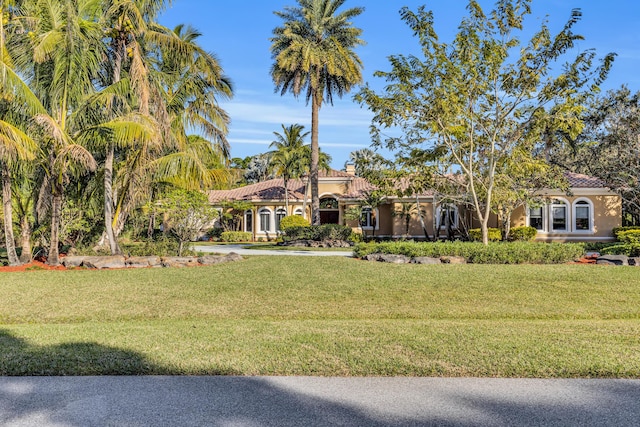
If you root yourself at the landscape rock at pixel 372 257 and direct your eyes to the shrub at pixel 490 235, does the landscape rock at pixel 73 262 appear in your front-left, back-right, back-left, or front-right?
back-left

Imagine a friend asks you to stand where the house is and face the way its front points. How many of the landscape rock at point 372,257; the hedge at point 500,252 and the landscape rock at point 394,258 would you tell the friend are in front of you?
3

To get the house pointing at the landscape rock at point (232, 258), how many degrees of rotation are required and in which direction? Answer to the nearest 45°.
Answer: approximately 45° to its right

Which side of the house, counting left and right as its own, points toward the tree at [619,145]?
left

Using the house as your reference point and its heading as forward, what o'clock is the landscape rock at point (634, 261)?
The landscape rock is roughly at 11 o'clock from the house.

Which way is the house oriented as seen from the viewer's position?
toward the camera

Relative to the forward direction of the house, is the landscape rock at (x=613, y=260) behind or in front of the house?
in front

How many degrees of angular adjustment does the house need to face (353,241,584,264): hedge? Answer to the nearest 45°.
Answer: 0° — it already faces it

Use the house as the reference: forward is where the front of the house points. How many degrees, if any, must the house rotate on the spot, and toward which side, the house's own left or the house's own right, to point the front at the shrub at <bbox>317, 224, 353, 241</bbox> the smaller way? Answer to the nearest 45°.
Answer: approximately 45° to the house's own right

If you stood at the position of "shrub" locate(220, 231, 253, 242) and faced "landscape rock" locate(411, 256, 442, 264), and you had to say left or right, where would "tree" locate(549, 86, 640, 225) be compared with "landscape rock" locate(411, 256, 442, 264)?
left

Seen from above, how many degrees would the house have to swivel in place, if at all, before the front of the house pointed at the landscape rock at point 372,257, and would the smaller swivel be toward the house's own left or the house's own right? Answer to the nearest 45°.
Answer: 0° — it already faces it

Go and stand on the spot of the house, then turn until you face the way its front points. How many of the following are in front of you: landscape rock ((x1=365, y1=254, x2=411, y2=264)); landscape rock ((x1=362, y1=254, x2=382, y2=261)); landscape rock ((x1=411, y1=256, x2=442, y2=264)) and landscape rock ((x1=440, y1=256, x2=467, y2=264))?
4

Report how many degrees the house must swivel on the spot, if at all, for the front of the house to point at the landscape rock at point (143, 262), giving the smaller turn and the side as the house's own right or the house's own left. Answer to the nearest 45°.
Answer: approximately 45° to the house's own right

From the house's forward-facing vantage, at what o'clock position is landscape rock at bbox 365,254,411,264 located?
The landscape rock is roughly at 12 o'clock from the house.

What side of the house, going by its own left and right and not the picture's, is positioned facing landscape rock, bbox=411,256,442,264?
front

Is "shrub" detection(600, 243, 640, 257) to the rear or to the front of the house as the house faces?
to the front
